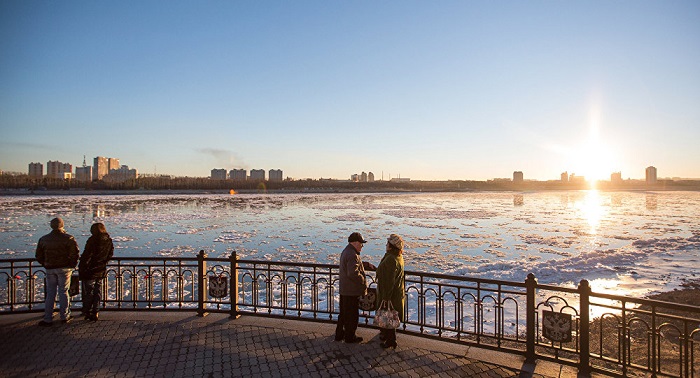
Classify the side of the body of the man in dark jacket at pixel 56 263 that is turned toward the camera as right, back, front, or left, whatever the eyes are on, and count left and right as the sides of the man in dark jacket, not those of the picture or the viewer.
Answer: back

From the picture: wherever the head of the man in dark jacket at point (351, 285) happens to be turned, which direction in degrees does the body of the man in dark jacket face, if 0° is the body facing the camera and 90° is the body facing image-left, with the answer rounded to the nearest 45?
approximately 270°

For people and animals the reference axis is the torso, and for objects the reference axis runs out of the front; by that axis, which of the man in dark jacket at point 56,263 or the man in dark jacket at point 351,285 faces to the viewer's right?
the man in dark jacket at point 351,285

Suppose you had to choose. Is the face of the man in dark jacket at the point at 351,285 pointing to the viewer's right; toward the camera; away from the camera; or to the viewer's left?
to the viewer's right

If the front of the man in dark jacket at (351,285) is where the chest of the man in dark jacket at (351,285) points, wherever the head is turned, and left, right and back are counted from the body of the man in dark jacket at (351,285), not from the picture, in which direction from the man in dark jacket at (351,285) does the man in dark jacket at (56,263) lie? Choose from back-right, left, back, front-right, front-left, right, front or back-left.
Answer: back

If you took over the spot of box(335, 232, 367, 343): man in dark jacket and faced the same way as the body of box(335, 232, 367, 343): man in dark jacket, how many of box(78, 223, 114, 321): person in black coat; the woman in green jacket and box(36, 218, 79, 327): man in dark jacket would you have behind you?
2

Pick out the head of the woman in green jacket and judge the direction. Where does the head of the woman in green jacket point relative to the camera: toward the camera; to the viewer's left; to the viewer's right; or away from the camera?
to the viewer's left

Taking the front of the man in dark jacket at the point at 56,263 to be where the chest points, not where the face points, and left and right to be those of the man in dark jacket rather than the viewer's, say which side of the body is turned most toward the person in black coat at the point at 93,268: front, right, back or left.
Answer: right

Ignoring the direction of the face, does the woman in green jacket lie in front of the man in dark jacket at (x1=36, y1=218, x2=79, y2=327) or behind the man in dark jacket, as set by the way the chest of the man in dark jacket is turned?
behind

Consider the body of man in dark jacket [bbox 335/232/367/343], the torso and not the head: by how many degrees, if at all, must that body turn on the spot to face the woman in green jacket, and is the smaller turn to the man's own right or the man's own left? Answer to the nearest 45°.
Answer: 0° — they already face them

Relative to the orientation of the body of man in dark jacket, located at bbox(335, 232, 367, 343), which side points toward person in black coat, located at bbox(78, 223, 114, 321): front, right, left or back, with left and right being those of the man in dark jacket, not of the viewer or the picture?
back

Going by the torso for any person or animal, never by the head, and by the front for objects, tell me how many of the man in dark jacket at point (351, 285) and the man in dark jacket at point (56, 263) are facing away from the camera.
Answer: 1

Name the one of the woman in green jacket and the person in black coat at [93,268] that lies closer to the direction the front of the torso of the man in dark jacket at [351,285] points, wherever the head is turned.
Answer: the woman in green jacket
